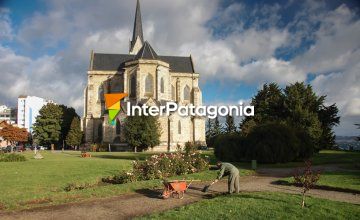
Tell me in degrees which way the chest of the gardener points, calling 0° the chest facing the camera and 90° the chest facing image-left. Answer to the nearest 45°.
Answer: approximately 90°

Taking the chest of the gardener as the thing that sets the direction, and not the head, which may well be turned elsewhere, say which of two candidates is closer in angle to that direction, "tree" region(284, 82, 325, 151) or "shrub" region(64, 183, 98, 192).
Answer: the shrub

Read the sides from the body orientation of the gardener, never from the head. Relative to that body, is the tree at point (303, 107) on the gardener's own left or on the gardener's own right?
on the gardener's own right

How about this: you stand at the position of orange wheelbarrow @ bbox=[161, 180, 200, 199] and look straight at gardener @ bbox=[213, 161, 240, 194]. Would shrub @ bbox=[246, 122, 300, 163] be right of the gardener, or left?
left

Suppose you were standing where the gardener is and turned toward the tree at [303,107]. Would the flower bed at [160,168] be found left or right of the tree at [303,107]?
left

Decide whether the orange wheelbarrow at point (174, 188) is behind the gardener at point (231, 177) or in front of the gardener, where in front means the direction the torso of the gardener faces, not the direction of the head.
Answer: in front

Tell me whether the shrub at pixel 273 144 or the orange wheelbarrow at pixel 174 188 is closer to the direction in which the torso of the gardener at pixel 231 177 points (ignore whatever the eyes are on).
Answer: the orange wheelbarrow

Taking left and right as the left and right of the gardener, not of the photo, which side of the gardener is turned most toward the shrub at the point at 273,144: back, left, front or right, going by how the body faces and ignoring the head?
right

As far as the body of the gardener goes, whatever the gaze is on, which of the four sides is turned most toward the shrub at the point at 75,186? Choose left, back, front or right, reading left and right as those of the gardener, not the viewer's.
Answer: front

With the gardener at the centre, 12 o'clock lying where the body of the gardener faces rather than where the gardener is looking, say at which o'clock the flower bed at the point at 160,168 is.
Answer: The flower bed is roughly at 2 o'clock from the gardener.

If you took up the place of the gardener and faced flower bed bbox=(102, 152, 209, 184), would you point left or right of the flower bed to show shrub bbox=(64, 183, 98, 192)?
left
